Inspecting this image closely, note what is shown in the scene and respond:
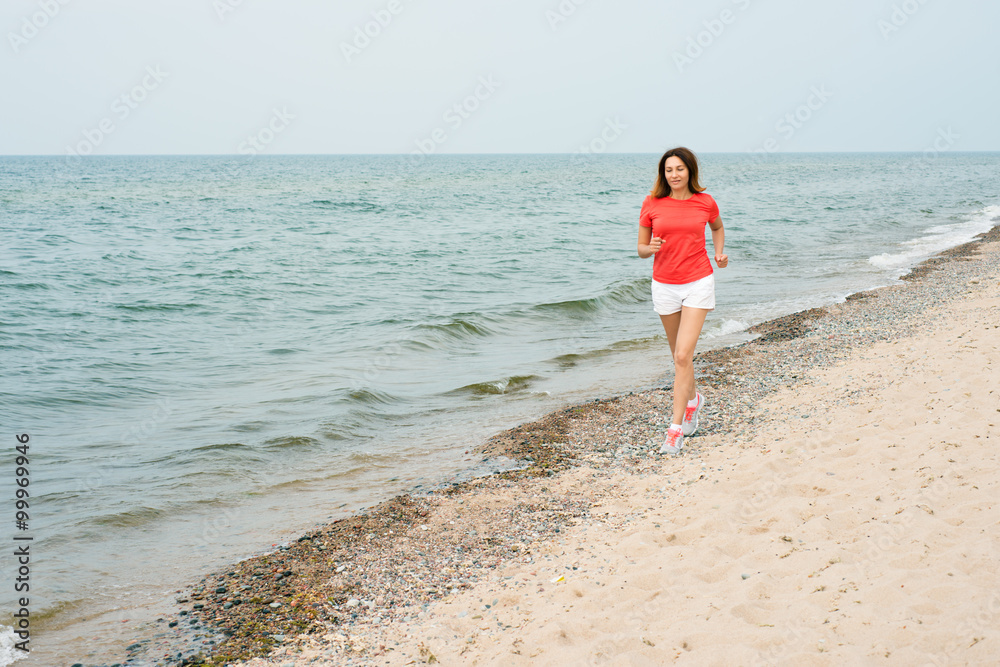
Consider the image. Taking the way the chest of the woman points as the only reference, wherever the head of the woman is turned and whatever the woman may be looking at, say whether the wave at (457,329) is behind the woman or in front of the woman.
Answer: behind

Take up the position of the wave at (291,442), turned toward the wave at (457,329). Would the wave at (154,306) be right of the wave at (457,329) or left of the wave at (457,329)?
left

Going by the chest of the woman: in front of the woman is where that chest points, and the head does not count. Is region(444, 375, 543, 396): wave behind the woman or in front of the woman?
behind

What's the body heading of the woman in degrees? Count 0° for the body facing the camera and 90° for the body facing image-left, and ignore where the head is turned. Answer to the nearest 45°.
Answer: approximately 0°

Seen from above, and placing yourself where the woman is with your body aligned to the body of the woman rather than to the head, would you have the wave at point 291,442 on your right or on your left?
on your right

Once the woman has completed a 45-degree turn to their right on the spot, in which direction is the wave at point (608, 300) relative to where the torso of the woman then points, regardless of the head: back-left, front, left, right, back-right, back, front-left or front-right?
back-right

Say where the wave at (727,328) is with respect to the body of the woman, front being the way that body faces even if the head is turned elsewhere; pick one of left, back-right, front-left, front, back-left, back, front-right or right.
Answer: back

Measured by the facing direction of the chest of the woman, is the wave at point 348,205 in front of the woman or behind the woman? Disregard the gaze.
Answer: behind

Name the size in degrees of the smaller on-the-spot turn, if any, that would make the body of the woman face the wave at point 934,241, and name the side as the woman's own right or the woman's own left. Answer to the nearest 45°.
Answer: approximately 180°
